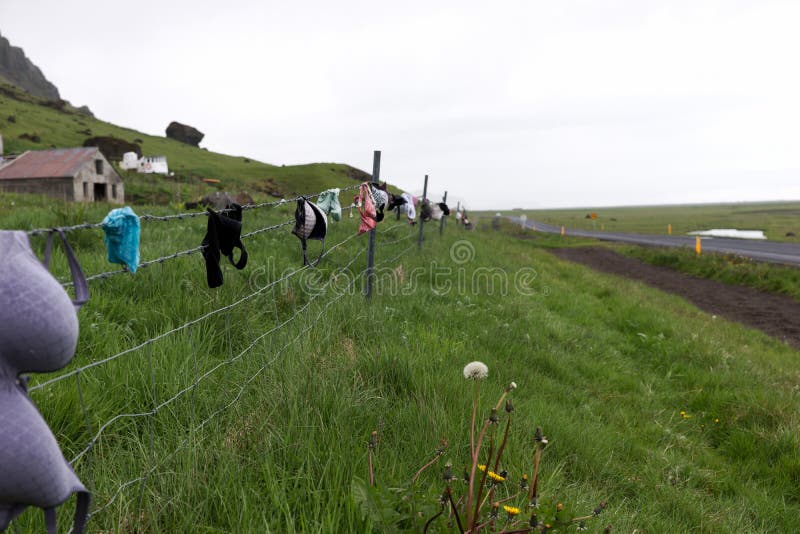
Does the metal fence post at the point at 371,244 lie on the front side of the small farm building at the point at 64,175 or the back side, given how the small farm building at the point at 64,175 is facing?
on the front side

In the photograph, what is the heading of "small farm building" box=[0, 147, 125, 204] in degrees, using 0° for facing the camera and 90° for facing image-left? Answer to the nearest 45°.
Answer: approximately 315°

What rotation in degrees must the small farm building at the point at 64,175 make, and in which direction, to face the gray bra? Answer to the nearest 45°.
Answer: approximately 45° to its right

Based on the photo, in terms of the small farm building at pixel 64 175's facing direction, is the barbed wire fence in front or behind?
in front
